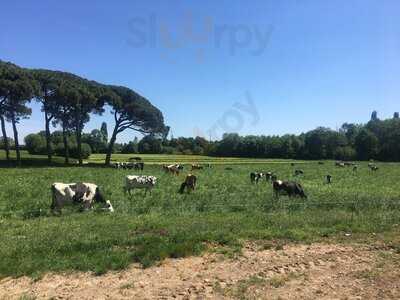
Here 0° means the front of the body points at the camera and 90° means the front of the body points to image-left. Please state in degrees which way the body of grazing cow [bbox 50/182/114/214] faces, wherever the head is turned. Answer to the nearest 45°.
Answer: approximately 270°
